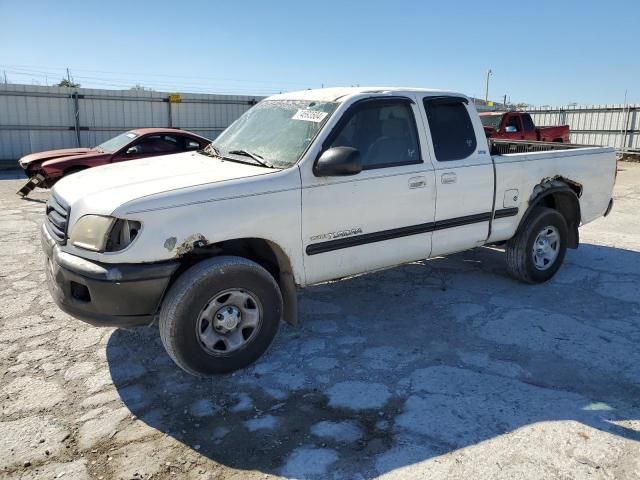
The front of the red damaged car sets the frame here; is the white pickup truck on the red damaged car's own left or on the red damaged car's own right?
on the red damaged car's own left

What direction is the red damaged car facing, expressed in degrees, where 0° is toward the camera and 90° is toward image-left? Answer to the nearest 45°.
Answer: approximately 45°

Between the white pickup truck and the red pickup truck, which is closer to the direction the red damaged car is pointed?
the white pickup truck

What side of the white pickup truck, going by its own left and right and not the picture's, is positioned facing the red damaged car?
right

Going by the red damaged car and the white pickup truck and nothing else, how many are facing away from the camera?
0

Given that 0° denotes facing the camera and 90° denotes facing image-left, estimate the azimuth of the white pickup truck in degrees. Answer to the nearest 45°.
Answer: approximately 45°

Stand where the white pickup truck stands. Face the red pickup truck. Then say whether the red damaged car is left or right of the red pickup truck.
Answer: left

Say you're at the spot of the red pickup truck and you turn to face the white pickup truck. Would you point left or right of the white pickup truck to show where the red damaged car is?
right

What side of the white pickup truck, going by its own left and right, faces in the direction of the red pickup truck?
back

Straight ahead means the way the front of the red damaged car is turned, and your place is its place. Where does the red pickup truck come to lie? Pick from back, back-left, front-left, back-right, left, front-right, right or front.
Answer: back-left
